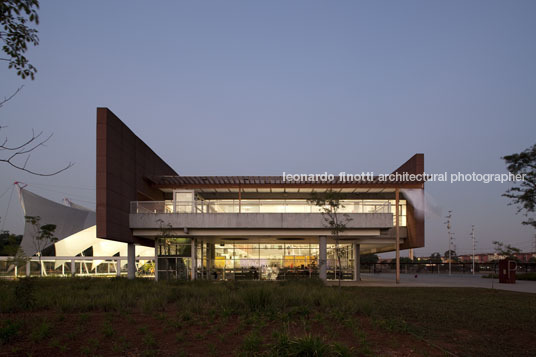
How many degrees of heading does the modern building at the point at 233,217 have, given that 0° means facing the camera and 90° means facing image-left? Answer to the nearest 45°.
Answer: approximately 0°
